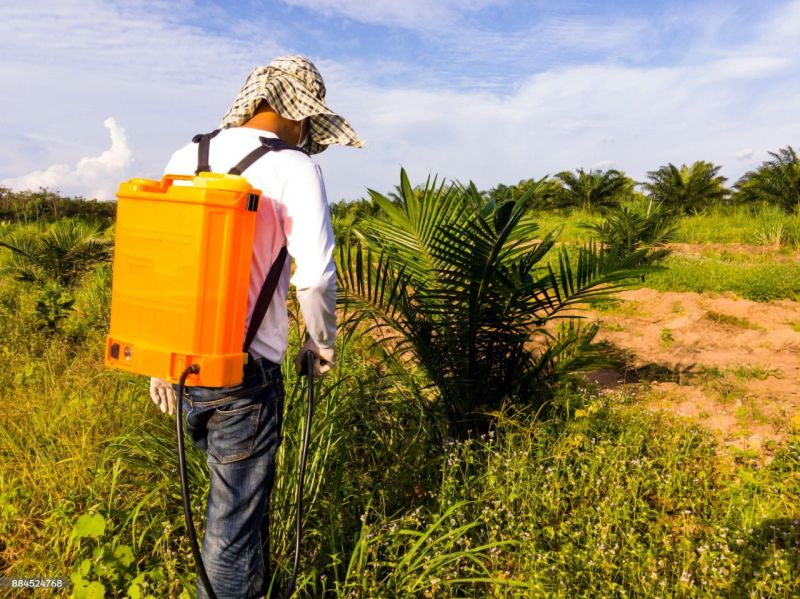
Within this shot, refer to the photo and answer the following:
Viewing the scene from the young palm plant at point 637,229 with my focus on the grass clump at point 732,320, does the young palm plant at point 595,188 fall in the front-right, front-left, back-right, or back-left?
back-left

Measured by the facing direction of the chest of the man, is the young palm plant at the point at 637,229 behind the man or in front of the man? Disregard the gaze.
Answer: in front

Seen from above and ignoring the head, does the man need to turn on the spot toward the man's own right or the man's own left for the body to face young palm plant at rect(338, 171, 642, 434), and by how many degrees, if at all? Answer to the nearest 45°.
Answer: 0° — they already face it

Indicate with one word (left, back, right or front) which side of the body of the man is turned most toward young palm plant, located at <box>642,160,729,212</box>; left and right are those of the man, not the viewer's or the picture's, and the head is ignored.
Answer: front

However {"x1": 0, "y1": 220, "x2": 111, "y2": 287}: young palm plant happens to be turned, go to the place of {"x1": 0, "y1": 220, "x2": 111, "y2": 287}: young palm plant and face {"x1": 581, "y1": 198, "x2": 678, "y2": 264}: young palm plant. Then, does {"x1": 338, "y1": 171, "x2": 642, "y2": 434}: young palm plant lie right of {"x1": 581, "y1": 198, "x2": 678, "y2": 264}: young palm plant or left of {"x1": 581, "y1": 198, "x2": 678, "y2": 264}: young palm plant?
right

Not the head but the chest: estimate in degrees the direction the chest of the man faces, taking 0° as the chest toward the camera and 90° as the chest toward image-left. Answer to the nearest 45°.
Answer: approximately 225°

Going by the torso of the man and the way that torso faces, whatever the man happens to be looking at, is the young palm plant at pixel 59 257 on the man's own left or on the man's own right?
on the man's own left

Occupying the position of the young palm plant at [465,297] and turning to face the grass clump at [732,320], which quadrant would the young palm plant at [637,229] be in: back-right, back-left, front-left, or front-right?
front-left

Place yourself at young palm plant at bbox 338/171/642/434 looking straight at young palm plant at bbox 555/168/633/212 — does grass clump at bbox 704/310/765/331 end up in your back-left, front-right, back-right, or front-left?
front-right

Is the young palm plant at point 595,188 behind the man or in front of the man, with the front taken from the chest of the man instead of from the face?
in front

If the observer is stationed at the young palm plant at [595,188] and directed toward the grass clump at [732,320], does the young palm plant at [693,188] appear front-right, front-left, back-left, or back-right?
front-left

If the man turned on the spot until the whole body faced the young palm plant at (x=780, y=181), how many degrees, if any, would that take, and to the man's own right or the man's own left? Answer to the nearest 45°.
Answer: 0° — they already face it

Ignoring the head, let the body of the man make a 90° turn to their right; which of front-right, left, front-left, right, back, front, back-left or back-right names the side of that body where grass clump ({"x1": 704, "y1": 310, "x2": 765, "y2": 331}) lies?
left
